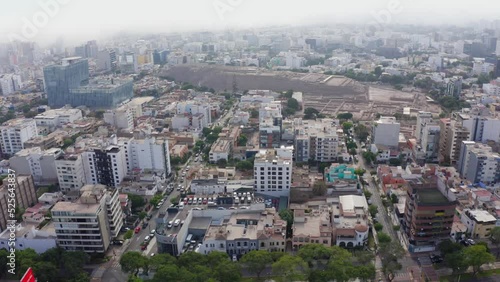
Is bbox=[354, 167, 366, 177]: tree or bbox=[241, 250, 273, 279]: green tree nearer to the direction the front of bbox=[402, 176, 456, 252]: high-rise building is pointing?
the green tree

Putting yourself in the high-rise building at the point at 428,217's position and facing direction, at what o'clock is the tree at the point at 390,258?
The tree is roughly at 1 o'clock from the high-rise building.

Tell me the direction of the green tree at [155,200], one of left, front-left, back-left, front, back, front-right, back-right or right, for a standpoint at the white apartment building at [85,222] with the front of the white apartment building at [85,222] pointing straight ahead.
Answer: back-left

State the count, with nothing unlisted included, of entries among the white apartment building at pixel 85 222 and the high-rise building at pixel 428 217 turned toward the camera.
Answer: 2

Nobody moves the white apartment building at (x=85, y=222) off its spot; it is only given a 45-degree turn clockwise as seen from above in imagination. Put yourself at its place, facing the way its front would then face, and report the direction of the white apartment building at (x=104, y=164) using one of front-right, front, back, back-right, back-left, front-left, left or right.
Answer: back-right

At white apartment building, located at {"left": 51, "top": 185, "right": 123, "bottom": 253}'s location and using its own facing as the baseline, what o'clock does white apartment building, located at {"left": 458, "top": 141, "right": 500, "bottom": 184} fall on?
white apartment building, located at {"left": 458, "top": 141, "right": 500, "bottom": 184} is roughly at 9 o'clock from white apartment building, located at {"left": 51, "top": 185, "right": 123, "bottom": 253}.

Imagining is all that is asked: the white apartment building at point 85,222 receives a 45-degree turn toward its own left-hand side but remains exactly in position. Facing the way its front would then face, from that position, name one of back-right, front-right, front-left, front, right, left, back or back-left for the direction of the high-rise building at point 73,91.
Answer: back-left

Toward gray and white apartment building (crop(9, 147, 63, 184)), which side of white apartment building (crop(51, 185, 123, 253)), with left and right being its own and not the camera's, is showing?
back

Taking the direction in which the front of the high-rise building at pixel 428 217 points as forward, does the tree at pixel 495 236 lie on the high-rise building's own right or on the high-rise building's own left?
on the high-rise building's own left

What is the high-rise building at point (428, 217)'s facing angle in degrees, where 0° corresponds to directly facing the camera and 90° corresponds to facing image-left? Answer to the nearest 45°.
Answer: approximately 0°

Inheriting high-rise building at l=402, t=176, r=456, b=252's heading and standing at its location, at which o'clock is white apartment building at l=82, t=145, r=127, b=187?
The white apartment building is roughly at 3 o'clock from the high-rise building.

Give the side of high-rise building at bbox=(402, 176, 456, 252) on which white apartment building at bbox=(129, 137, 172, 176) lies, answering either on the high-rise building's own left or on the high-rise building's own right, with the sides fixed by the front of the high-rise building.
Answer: on the high-rise building's own right
